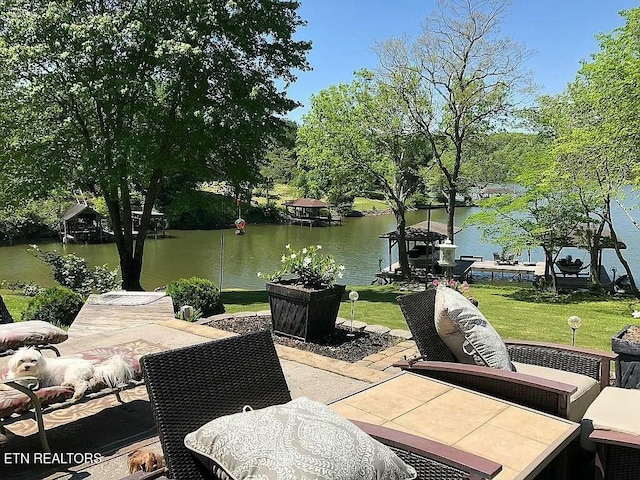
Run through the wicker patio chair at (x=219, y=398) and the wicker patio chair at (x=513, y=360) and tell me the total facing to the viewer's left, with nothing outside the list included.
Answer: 0

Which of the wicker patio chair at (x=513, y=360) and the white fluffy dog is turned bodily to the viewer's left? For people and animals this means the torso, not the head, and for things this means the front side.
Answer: the white fluffy dog

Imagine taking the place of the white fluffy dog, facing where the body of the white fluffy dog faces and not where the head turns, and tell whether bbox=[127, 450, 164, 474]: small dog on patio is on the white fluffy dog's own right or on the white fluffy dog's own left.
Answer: on the white fluffy dog's own left

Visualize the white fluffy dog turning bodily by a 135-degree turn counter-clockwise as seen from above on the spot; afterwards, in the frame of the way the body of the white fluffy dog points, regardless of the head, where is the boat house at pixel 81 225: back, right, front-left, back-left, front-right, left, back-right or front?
back-left

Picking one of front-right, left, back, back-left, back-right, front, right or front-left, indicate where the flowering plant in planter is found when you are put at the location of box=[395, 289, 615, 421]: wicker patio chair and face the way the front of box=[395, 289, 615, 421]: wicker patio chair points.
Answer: back

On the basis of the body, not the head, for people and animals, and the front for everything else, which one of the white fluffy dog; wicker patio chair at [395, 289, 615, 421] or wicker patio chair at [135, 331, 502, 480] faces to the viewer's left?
the white fluffy dog

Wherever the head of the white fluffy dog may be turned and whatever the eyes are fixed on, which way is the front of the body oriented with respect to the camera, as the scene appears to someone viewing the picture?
to the viewer's left

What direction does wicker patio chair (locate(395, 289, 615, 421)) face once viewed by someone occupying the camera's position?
facing the viewer and to the right of the viewer

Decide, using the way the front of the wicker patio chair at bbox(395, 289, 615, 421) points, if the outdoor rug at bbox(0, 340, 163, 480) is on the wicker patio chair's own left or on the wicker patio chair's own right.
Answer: on the wicker patio chair's own right
